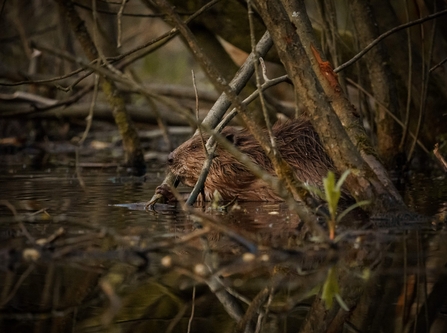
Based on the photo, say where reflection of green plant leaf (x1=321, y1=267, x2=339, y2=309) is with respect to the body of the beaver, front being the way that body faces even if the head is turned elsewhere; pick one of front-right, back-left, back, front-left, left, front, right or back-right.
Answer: left

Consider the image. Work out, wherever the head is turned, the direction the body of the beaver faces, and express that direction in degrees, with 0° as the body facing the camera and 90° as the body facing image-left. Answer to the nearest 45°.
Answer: approximately 90°
